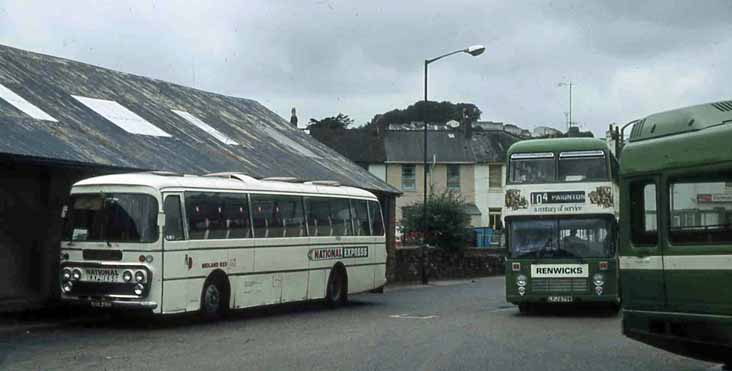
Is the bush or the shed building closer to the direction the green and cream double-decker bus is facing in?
the shed building

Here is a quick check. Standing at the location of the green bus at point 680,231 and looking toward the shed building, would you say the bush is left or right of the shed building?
right

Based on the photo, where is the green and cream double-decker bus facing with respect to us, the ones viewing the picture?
facing the viewer

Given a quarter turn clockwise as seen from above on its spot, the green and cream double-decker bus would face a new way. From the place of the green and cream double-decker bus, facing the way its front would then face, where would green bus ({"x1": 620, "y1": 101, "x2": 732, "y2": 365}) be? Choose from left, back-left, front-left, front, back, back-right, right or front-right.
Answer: left

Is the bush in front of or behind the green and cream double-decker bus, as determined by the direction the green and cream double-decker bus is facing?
behind

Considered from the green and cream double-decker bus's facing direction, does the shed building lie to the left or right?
on its right

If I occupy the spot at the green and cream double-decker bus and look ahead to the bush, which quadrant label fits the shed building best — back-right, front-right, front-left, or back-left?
front-left
